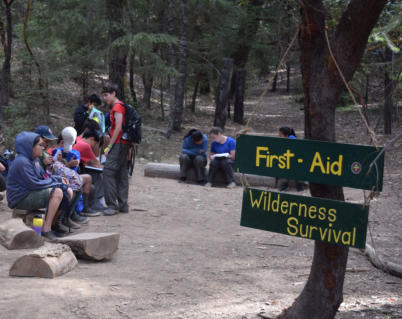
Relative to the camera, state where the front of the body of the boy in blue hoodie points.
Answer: to the viewer's right

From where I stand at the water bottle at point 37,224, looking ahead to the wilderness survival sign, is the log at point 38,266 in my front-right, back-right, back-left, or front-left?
front-right

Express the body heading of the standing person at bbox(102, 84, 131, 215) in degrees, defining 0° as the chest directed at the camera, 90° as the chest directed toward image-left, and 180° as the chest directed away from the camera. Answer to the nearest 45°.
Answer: approximately 90°

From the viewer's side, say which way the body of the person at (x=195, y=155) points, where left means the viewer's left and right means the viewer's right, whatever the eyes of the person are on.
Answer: facing the viewer

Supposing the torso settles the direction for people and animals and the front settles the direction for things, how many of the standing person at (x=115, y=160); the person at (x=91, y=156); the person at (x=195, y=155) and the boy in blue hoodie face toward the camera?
1

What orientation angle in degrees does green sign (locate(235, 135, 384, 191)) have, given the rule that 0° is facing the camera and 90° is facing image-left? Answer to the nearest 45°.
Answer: approximately 0°

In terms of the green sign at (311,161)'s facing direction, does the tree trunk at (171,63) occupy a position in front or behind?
behind

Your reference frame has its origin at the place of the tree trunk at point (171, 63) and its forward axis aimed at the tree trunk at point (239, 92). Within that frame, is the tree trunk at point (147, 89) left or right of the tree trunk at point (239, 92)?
left

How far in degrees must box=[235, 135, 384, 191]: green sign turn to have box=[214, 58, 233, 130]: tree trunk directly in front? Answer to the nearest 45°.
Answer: approximately 180°
